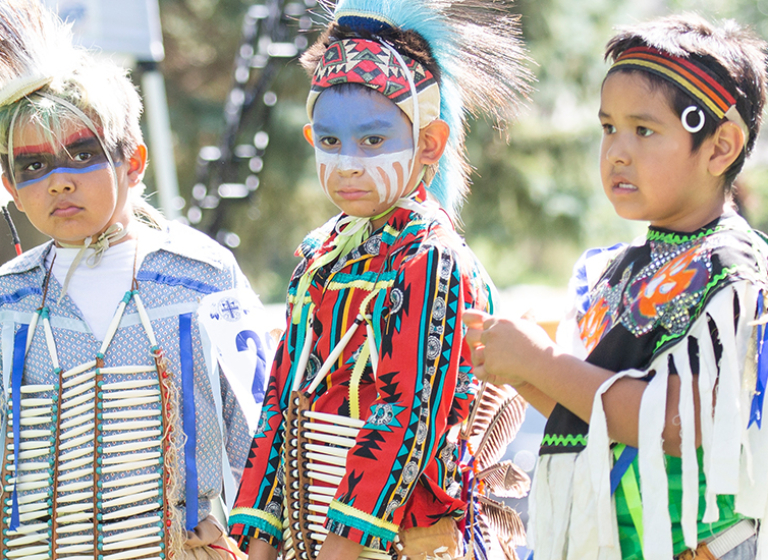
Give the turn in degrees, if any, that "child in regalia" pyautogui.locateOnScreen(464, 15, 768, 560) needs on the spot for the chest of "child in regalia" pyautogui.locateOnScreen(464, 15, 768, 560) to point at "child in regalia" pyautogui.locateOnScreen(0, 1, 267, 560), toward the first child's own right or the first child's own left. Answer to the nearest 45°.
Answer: approximately 45° to the first child's own right

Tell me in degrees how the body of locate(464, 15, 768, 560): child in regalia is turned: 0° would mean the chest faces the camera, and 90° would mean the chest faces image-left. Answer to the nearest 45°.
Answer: approximately 45°

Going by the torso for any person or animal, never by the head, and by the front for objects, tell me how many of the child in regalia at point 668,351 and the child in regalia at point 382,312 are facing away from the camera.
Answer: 0

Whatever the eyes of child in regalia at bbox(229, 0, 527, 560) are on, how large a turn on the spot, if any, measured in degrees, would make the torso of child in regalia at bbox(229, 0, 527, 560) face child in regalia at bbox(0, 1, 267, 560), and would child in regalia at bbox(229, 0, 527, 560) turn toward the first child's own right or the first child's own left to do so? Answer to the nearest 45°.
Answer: approximately 90° to the first child's own right

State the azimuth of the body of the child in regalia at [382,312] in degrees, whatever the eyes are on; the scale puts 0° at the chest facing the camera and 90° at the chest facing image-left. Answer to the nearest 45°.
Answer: approximately 45°
